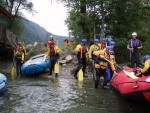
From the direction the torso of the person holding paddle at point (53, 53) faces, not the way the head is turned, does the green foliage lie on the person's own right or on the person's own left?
on the person's own right

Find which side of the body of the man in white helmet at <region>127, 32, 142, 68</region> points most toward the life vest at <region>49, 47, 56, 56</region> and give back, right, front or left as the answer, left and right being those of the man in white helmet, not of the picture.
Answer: right

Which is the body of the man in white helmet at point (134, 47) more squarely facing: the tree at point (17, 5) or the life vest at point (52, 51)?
the life vest

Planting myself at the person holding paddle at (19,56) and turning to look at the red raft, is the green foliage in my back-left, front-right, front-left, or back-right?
back-left

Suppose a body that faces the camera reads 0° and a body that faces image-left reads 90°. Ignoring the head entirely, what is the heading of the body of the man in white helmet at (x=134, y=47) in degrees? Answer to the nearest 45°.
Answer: approximately 0°

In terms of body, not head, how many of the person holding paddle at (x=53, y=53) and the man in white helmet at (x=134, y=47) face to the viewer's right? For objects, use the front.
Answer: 0

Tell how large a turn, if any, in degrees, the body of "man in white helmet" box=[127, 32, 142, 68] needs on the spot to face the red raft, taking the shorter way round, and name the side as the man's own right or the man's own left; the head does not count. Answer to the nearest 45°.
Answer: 0° — they already face it

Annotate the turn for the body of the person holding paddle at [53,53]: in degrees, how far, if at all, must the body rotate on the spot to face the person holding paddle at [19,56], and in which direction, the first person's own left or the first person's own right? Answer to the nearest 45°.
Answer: approximately 90° to the first person's own right

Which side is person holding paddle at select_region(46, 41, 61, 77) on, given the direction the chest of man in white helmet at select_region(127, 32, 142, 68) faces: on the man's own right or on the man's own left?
on the man's own right

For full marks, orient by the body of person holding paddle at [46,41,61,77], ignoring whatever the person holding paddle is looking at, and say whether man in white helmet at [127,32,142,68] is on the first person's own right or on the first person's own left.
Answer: on the first person's own left

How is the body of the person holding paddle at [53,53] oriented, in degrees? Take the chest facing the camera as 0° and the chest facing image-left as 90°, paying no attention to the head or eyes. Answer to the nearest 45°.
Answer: approximately 45°

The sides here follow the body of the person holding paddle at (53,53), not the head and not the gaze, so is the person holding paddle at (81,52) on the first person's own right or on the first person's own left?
on the first person's own left
